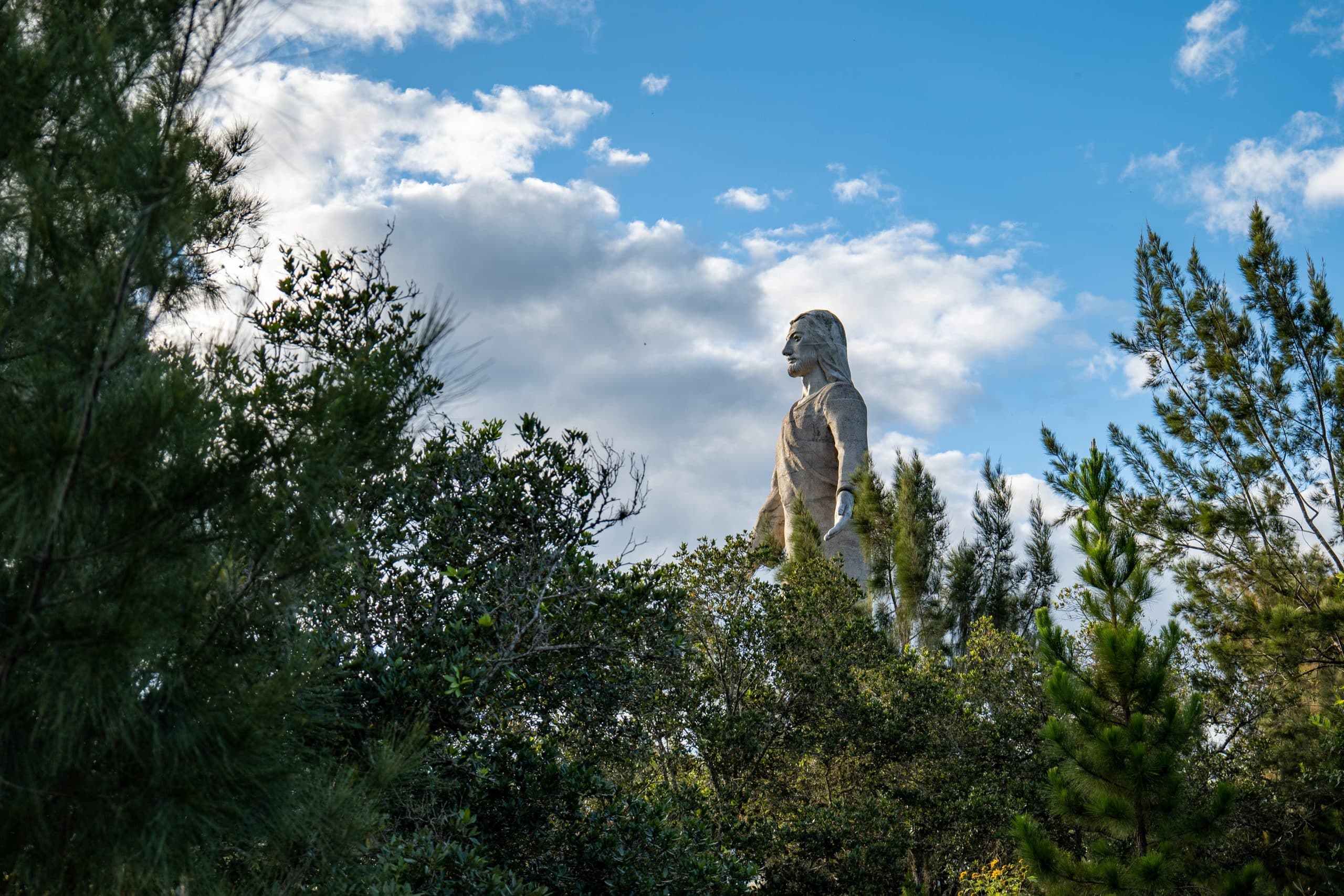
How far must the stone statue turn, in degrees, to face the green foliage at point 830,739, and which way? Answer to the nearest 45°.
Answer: approximately 45° to its left

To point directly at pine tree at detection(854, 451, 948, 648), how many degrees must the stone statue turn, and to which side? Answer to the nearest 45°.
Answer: approximately 90° to its left

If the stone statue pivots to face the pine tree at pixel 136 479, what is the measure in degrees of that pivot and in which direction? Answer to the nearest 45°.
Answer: approximately 45° to its left

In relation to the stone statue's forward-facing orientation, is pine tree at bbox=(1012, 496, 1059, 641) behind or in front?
behind

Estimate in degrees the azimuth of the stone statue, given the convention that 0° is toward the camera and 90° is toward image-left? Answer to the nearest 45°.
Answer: approximately 45°

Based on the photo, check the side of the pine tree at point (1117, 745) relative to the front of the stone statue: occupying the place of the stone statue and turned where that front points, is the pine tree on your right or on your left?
on your left

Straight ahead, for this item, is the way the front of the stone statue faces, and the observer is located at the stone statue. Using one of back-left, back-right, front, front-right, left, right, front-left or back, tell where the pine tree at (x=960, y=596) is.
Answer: back

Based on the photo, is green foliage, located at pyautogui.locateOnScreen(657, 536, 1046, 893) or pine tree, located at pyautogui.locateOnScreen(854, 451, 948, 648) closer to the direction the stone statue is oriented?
the green foliage
